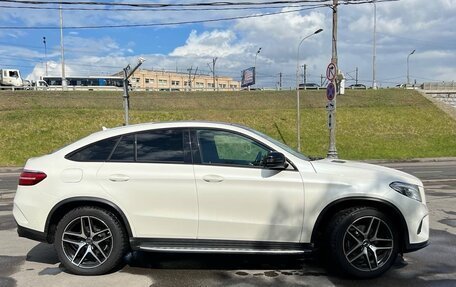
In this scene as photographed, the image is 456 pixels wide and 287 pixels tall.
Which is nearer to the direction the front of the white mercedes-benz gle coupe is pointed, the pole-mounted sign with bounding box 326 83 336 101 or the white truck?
the pole-mounted sign

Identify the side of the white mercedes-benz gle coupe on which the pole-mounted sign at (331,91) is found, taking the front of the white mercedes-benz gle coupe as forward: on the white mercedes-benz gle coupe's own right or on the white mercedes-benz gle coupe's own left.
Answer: on the white mercedes-benz gle coupe's own left

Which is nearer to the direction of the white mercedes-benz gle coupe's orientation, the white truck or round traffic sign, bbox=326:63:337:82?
the round traffic sign

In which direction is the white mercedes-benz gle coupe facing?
to the viewer's right

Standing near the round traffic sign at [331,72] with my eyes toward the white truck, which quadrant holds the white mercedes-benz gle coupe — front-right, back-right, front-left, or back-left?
back-left

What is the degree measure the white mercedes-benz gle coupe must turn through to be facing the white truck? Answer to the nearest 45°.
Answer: approximately 135° to its left

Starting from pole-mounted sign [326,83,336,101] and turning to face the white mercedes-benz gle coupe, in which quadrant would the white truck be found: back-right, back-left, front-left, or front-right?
back-right
